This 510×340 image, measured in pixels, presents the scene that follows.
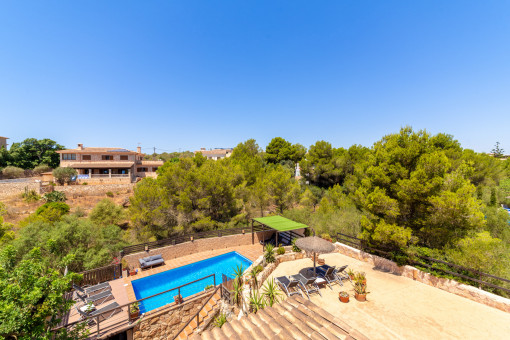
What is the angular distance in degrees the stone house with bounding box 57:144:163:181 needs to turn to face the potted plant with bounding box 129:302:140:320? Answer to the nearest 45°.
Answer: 0° — it already faces it

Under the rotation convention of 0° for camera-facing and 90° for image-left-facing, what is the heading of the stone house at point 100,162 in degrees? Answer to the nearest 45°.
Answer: approximately 0°

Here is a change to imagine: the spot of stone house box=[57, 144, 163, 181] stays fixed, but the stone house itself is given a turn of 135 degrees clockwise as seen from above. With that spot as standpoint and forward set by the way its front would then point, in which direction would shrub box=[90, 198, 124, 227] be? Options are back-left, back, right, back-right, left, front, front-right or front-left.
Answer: back-left

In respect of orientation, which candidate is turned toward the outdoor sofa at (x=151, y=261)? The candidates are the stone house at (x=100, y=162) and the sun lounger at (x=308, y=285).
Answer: the stone house

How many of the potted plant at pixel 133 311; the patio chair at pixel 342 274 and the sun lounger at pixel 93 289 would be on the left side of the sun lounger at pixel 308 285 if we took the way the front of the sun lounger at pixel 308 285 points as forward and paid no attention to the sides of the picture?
1

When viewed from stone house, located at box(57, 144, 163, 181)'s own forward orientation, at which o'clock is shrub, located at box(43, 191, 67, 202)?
The shrub is roughly at 1 o'clock from the stone house.

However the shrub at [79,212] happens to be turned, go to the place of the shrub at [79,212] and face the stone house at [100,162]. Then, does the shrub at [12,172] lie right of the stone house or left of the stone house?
left

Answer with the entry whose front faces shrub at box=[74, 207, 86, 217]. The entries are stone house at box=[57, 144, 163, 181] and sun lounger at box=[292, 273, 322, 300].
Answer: the stone house

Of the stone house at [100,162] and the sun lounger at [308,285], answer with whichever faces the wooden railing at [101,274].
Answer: the stone house
